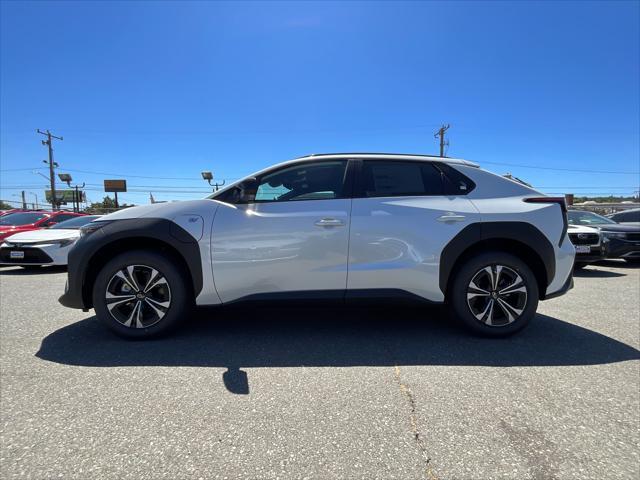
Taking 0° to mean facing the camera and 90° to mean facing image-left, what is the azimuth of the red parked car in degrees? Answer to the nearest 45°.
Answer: approximately 45°

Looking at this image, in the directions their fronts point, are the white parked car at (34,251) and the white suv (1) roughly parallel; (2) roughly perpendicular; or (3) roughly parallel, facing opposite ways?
roughly perpendicular

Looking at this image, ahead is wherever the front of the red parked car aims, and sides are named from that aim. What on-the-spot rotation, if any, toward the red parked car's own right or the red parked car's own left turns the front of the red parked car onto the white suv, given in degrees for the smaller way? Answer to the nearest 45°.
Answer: approximately 45° to the red parked car's own left

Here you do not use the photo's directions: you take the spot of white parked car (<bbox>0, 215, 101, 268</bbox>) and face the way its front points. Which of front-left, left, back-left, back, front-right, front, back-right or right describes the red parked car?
back-right

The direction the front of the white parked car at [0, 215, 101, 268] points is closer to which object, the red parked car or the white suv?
the white suv

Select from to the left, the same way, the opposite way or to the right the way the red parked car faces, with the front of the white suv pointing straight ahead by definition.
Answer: to the left

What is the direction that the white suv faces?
to the viewer's left

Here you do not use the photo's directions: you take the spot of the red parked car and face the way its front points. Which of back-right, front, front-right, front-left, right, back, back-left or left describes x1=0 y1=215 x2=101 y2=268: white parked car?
front-left

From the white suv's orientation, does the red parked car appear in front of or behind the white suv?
in front
